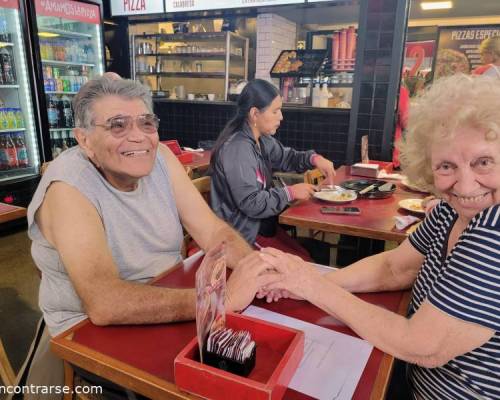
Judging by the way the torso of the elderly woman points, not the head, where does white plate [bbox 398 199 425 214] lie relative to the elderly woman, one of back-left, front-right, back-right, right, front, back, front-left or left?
back-right

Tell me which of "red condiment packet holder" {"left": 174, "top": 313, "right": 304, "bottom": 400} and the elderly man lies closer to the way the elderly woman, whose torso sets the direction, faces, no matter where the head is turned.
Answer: the red condiment packet holder

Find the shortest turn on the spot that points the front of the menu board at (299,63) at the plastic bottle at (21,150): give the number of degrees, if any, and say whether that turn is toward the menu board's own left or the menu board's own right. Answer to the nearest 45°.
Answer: approximately 45° to the menu board's own right

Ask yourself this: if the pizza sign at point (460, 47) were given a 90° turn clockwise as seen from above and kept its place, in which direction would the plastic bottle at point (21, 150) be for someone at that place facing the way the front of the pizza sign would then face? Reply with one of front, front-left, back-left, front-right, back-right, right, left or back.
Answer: front-left

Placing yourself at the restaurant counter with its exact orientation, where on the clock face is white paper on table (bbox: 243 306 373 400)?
The white paper on table is roughly at 12 o'clock from the restaurant counter.

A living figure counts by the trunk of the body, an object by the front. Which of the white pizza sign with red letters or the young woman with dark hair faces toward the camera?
the white pizza sign with red letters

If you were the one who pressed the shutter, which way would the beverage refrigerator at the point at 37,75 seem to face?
facing the viewer and to the right of the viewer

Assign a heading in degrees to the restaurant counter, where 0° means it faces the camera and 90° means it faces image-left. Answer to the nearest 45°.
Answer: approximately 0°

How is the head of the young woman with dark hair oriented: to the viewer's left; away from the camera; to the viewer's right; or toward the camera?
to the viewer's right

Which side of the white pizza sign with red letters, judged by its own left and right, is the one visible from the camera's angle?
front

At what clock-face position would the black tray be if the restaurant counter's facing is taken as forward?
The black tray is roughly at 12 o'clock from the restaurant counter.

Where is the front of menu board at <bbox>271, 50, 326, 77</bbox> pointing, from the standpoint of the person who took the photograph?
facing the viewer

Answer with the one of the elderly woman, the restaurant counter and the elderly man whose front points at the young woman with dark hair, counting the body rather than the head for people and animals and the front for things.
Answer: the restaurant counter

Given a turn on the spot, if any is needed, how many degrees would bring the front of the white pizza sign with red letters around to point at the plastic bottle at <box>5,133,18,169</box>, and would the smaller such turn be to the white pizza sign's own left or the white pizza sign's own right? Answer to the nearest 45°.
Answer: approximately 45° to the white pizza sign's own right

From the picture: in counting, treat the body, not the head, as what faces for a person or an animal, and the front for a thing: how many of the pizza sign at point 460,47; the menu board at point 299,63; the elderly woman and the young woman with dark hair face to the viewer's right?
1

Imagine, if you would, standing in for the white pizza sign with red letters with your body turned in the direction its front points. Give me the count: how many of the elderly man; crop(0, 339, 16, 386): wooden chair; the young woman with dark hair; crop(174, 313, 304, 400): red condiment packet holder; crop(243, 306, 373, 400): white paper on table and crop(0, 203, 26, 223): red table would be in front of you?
6

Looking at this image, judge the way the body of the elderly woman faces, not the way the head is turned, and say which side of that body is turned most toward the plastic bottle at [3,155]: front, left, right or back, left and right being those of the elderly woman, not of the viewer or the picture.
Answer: right

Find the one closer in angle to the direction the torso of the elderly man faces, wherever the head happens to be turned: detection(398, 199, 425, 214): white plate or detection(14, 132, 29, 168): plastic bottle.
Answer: the white plate

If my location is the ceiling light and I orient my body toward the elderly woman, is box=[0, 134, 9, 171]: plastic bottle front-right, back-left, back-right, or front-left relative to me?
front-right
